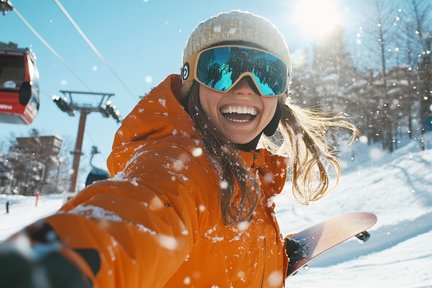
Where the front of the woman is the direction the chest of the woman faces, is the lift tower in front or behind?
behind

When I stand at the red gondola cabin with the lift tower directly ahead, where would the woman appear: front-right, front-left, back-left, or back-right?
back-right

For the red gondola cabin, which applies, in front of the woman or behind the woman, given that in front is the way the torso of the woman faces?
behind

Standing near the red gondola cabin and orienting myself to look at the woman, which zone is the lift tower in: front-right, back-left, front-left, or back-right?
back-left

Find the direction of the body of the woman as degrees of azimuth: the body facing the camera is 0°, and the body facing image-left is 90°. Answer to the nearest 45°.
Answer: approximately 315°
